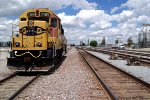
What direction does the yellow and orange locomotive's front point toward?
toward the camera
